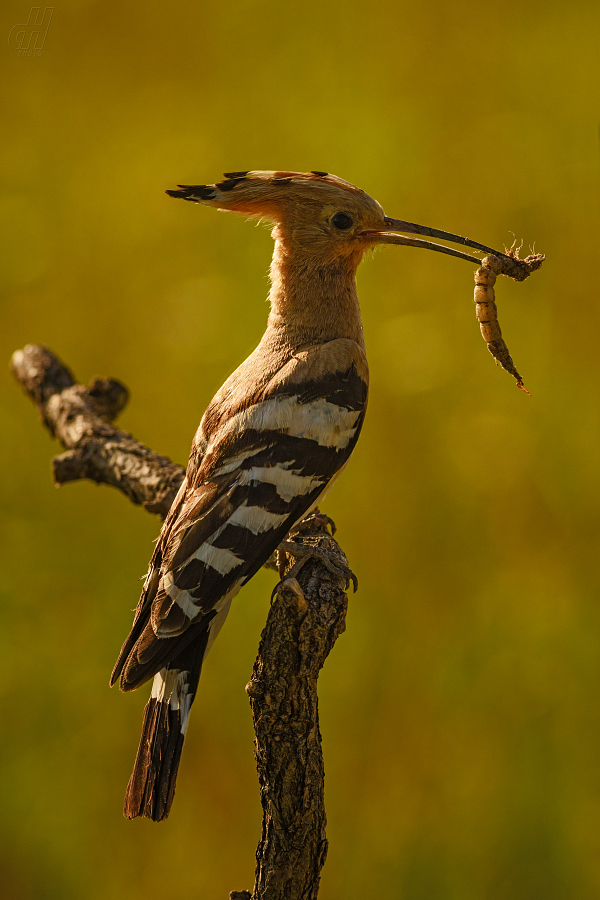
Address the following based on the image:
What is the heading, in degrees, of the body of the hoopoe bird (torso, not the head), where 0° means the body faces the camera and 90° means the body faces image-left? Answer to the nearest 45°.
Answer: approximately 270°
